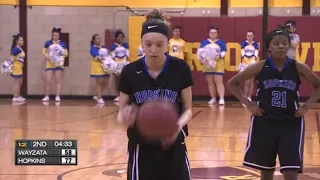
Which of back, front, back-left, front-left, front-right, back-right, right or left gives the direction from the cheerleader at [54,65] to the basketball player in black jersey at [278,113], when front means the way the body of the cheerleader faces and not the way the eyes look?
front

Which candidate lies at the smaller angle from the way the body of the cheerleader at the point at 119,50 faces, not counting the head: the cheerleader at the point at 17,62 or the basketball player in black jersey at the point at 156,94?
the basketball player in black jersey

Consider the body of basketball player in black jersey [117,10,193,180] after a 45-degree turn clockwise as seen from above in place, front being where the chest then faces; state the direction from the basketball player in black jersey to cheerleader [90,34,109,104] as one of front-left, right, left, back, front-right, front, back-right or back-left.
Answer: back-right

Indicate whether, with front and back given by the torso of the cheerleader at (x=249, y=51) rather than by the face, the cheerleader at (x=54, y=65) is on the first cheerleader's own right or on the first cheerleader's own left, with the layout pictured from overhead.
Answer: on the first cheerleader's own right

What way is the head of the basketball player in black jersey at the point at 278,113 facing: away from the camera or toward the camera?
toward the camera

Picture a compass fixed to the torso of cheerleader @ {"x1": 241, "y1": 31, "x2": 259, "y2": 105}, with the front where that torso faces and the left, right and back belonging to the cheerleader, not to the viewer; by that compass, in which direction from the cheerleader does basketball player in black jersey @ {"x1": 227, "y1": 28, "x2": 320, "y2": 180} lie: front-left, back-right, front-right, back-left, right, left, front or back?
front

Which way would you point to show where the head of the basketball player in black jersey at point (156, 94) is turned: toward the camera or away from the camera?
toward the camera

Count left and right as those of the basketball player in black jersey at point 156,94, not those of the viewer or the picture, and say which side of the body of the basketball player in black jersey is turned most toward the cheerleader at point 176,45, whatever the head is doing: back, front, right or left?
back

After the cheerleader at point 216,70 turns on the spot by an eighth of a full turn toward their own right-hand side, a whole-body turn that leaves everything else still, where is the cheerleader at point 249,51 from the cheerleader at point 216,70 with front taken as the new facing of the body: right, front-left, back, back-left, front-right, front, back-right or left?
back-left

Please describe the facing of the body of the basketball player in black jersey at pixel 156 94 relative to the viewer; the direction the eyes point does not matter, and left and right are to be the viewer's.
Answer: facing the viewer

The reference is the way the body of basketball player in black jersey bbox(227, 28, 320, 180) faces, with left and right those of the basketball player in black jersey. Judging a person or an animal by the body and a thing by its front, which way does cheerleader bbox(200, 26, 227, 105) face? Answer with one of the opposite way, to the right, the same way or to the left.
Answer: the same way

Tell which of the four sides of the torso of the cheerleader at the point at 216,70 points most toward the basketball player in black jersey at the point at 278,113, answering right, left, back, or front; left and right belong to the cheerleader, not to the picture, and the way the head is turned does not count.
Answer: front

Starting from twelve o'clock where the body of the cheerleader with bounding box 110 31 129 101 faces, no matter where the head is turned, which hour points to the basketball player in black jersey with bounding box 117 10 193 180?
The basketball player in black jersey is roughly at 12 o'clock from the cheerleader.

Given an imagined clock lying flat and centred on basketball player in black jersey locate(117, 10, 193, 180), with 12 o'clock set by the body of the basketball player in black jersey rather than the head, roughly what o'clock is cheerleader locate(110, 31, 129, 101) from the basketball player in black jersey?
The cheerleader is roughly at 6 o'clock from the basketball player in black jersey.
